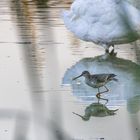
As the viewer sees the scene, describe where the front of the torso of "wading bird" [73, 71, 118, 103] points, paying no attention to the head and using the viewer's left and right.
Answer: facing to the left of the viewer

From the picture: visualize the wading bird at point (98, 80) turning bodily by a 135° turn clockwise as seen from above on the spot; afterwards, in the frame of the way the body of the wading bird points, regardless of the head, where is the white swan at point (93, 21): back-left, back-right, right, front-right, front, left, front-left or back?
front-left
